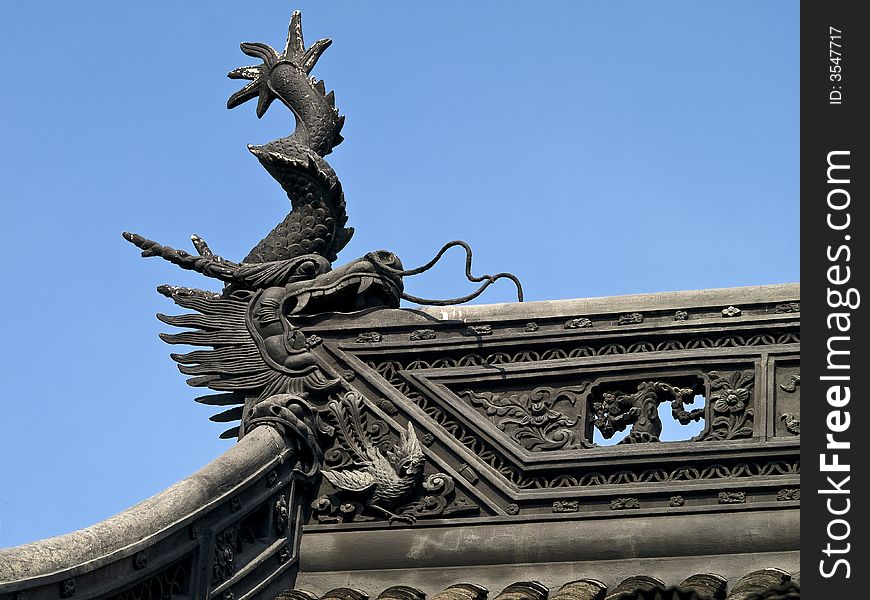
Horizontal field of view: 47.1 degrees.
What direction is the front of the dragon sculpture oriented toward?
to the viewer's right
